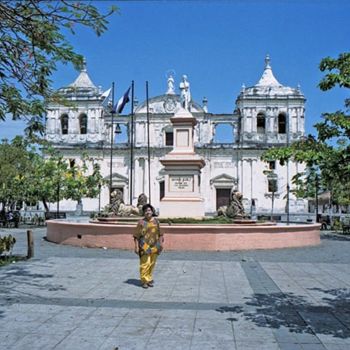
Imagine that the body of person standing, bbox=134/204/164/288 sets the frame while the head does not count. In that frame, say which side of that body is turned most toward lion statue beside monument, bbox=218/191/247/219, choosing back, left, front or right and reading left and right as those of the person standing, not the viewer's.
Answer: back

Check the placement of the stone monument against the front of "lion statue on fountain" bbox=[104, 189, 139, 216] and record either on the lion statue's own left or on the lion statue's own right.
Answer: on the lion statue's own left

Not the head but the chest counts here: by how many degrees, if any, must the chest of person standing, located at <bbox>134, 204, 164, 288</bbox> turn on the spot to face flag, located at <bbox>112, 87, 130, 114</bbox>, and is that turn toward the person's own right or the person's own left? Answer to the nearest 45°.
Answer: approximately 180°

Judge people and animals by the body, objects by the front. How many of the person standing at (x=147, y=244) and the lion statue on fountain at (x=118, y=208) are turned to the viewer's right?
0

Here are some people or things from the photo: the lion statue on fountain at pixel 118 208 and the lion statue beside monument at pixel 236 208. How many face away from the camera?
0

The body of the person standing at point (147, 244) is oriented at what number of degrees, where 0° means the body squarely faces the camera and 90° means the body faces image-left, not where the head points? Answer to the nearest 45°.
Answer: approximately 0°

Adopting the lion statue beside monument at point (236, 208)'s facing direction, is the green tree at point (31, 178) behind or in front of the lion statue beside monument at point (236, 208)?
behind

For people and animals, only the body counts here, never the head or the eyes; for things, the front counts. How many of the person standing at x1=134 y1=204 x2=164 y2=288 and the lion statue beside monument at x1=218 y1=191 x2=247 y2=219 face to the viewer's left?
0

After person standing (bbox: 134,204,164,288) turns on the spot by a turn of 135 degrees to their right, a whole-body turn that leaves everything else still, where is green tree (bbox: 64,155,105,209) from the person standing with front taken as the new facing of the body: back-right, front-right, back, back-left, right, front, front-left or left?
front-right

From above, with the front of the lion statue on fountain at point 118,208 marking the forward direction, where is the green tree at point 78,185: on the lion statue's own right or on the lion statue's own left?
on the lion statue's own right
